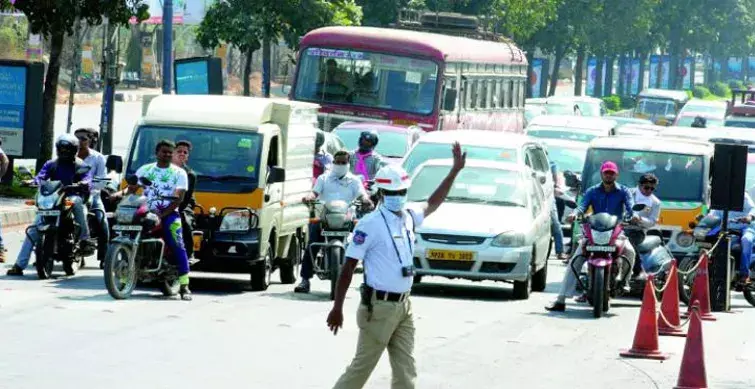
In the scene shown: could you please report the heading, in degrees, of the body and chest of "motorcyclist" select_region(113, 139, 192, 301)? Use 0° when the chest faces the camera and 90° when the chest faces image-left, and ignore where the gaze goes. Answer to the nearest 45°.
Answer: approximately 45°

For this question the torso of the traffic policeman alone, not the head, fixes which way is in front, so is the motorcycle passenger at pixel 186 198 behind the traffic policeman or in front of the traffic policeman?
behind
